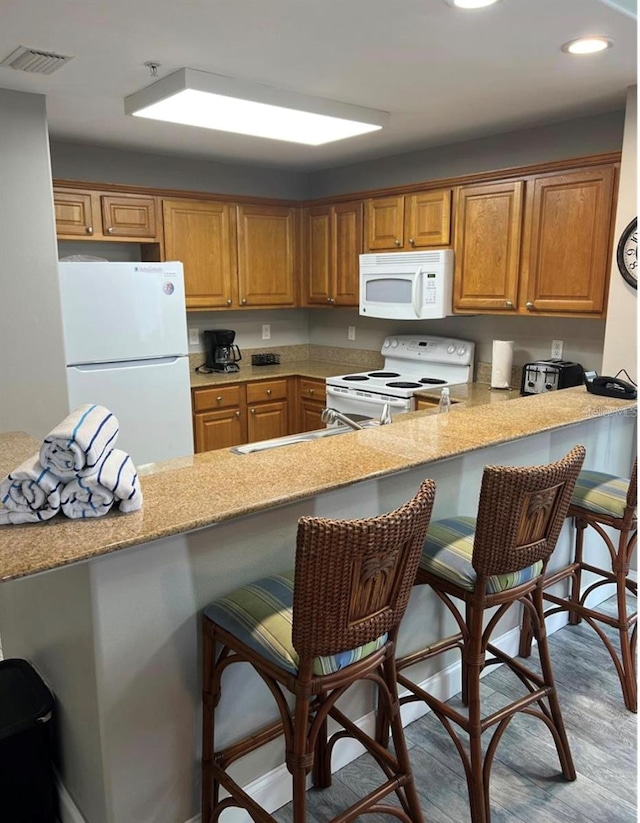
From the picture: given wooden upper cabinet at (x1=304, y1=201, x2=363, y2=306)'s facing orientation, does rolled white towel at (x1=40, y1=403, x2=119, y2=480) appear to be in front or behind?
in front

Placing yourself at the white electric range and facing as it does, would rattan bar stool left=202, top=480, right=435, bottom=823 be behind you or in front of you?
in front

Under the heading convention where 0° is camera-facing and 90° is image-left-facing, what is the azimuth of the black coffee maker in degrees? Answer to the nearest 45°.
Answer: approximately 315°

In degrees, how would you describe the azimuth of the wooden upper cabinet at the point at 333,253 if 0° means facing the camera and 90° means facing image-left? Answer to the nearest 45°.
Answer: approximately 45°

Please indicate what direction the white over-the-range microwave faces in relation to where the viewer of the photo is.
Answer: facing the viewer and to the left of the viewer

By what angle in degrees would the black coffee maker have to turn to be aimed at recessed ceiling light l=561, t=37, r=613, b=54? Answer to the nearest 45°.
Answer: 0° — it already faces it

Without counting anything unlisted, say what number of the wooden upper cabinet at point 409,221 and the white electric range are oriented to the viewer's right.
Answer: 0

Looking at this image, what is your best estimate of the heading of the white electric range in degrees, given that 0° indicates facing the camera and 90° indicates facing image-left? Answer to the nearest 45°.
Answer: approximately 45°

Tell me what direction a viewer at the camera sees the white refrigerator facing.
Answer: facing the viewer and to the right of the viewer

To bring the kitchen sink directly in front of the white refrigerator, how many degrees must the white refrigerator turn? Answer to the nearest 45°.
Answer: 0° — it already faces it

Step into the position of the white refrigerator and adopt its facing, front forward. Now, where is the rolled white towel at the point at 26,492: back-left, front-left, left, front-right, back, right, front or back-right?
front-right
